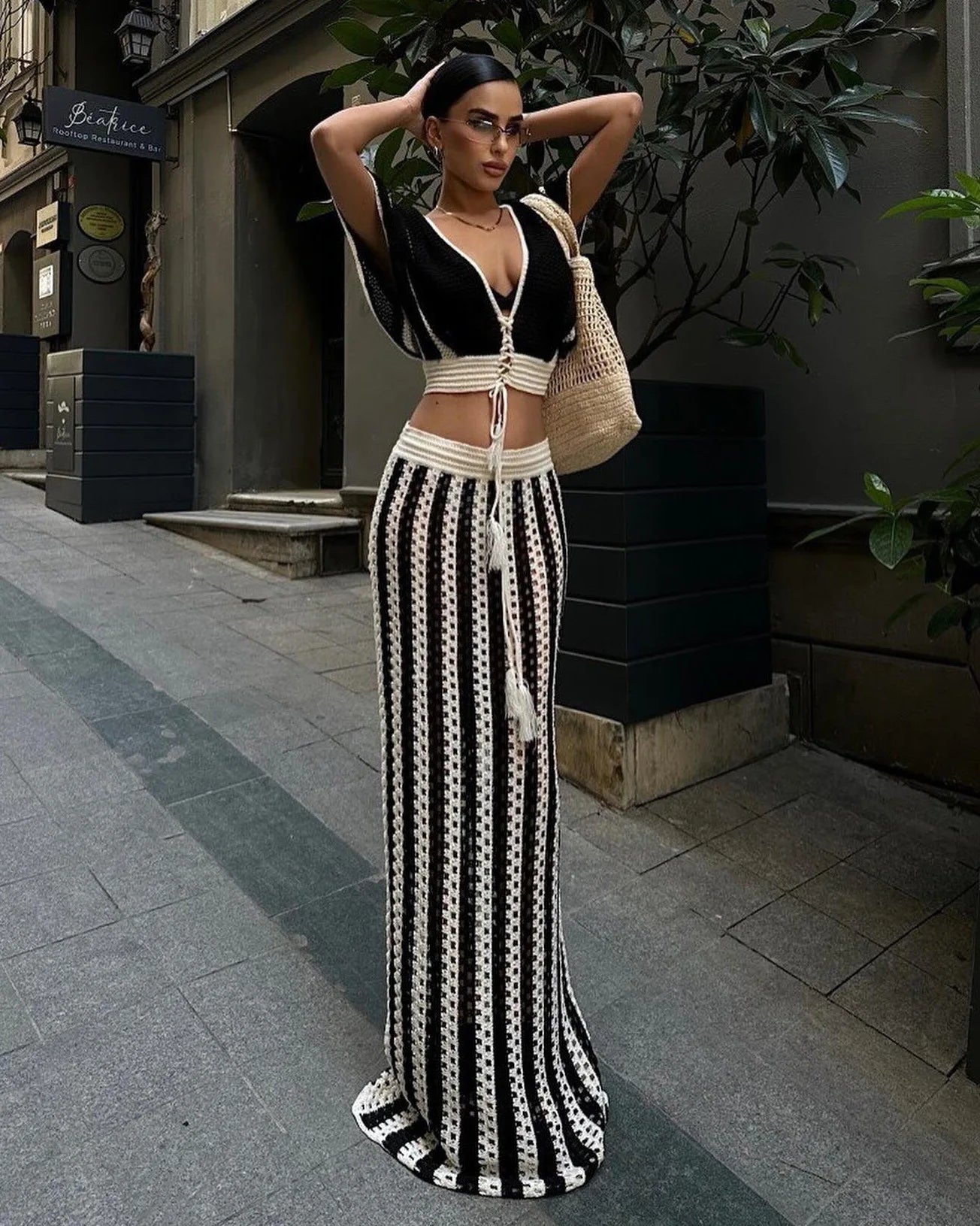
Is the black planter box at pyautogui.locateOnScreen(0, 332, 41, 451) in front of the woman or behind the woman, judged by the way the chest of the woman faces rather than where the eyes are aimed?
behind

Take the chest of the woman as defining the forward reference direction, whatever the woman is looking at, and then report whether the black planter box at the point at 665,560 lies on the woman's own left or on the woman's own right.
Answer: on the woman's own left

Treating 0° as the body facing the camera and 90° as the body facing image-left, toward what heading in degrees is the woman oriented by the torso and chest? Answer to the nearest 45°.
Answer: approximately 315°

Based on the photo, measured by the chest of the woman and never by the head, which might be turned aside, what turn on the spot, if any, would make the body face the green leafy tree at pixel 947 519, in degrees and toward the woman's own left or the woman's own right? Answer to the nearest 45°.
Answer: approximately 90° to the woman's own left

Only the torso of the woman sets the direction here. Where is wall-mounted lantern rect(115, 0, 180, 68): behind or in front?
behind

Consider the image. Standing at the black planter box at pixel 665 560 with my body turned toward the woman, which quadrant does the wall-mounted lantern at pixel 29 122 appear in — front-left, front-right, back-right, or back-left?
back-right
